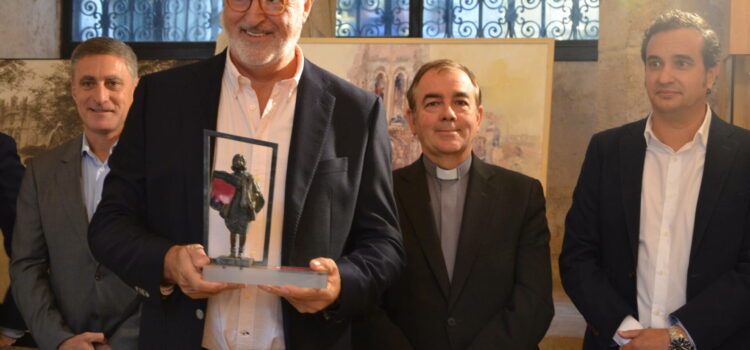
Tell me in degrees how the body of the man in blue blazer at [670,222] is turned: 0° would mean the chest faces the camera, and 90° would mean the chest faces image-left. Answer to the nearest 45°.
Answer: approximately 0°

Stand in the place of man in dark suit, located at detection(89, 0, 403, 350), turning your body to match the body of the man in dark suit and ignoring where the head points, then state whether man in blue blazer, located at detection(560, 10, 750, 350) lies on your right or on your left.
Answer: on your left

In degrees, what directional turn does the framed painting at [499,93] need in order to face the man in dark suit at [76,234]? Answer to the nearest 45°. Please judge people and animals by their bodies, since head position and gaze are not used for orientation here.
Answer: approximately 45° to its right

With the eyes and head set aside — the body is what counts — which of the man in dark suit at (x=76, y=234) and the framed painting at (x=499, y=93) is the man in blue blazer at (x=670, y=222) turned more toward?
the man in dark suit

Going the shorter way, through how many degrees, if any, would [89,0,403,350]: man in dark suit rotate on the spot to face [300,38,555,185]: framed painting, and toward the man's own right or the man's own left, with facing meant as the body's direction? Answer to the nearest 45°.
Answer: approximately 135° to the man's own left

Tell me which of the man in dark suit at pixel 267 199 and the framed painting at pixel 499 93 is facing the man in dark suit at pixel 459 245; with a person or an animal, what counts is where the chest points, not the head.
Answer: the framed painting
